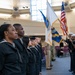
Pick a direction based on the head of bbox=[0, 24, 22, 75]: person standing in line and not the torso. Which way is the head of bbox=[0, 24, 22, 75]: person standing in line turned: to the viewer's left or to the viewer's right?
to the viewer's right

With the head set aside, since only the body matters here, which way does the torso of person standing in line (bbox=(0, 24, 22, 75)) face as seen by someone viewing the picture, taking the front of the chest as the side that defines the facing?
to the viewer's right
